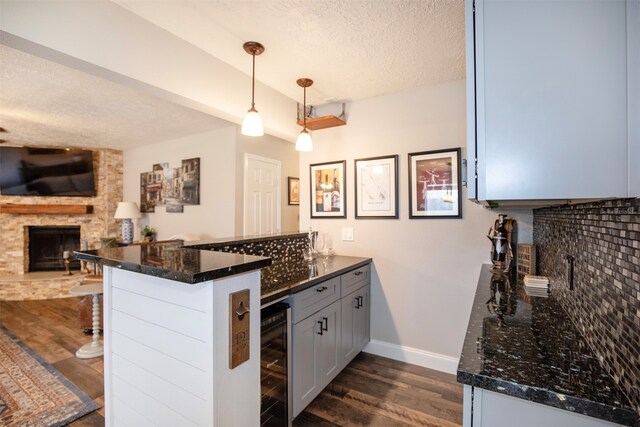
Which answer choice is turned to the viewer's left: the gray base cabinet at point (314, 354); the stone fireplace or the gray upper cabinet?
the gray upper cabinet

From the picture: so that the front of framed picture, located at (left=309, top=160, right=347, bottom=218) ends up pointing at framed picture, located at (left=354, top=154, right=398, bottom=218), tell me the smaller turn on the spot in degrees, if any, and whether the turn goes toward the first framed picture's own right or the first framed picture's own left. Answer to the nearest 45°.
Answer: approximately 90° to the first framed picture's own left

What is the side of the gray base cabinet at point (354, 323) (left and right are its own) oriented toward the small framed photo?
back

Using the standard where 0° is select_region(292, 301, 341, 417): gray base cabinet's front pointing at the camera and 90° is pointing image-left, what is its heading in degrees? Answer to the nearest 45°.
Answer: approximately 315°

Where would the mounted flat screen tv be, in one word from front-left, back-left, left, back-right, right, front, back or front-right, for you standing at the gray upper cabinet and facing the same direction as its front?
front

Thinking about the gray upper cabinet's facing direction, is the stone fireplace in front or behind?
in front

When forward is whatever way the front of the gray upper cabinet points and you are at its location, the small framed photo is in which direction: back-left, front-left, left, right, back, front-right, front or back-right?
front-right

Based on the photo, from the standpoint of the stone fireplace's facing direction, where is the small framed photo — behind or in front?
in front

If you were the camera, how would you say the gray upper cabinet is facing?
facing to the left of the viewer

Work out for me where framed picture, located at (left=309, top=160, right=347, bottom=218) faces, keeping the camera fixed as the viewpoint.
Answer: facing the viewer and to the left of the viewer

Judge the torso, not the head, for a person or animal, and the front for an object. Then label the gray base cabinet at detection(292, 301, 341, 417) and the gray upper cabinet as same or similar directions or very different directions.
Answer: very different directions

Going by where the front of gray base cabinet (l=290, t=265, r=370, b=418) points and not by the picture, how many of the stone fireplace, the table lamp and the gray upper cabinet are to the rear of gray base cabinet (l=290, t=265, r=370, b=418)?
2

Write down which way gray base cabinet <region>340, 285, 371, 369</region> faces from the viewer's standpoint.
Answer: facing the viewer and to the right of the viewer
